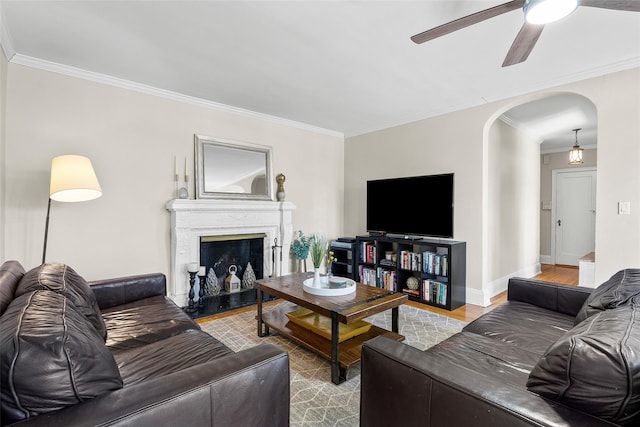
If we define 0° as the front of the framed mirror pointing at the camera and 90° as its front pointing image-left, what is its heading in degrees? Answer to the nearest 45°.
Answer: approximately 315°

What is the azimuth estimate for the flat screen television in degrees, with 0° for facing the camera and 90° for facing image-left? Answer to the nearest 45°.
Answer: approximately 45°

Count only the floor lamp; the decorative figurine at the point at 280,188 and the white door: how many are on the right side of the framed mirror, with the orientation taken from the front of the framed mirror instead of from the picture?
1

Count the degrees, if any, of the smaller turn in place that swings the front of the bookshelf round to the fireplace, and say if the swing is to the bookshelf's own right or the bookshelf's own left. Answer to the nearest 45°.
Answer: approximately 45° to the bookshelf's own right

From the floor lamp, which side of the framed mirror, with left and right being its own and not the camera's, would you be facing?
right

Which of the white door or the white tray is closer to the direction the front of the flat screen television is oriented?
the white tray

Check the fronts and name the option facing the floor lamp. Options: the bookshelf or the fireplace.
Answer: the bookshelf

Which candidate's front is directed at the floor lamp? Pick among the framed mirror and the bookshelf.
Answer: the bookshelf

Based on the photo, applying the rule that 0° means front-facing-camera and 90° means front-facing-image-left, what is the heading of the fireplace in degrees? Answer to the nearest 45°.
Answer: approximately 315°

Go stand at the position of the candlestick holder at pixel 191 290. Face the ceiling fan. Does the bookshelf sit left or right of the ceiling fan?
left

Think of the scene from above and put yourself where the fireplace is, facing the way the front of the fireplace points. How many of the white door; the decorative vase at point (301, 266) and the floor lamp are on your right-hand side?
1

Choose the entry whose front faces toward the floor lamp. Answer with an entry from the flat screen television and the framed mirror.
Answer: the flat screen television

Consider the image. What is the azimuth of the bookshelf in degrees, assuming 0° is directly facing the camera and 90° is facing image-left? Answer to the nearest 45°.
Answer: approximately 45°
